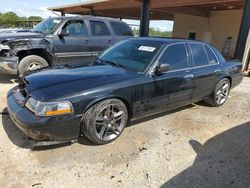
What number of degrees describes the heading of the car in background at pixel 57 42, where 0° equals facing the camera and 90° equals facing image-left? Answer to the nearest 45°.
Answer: approximately 45°

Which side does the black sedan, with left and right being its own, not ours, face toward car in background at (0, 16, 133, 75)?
right

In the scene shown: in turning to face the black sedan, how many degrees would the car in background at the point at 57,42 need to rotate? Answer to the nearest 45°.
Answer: approximately 45° to its left

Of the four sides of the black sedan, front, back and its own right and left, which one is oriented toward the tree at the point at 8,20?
right

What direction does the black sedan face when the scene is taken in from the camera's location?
facing the viewer and to the left of the viewer

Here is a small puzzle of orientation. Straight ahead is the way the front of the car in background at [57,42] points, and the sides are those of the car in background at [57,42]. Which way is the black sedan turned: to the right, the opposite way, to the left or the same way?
the same way
